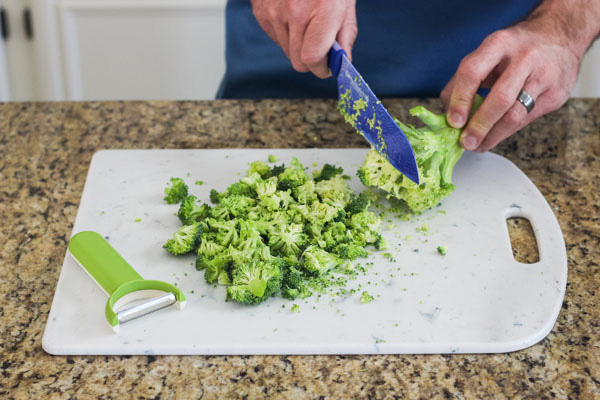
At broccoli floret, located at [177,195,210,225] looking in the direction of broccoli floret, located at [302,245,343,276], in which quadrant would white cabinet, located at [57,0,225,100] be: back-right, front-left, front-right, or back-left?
back-left

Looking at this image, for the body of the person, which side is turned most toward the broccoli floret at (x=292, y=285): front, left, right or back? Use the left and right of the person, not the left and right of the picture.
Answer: front

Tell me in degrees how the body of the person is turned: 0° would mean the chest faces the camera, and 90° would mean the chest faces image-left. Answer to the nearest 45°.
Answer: approximately 0°

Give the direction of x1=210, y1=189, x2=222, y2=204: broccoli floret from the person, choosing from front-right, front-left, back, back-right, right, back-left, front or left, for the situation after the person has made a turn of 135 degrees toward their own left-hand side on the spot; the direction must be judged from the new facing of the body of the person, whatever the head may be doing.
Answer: back

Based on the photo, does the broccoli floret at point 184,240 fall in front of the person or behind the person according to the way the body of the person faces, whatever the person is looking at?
in front

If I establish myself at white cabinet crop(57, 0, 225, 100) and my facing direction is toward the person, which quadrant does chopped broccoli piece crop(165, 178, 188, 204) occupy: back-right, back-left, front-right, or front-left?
front-right

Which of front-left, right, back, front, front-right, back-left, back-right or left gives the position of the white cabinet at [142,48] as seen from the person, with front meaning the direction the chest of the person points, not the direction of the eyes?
back-right

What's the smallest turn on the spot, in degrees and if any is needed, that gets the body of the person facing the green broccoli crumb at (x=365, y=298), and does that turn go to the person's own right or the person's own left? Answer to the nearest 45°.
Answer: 0° — they already face it

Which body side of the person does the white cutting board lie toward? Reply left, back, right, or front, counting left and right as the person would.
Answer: front

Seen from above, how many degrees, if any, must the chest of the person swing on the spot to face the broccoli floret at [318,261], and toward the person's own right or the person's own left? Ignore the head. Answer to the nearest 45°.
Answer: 0° — they already face it
